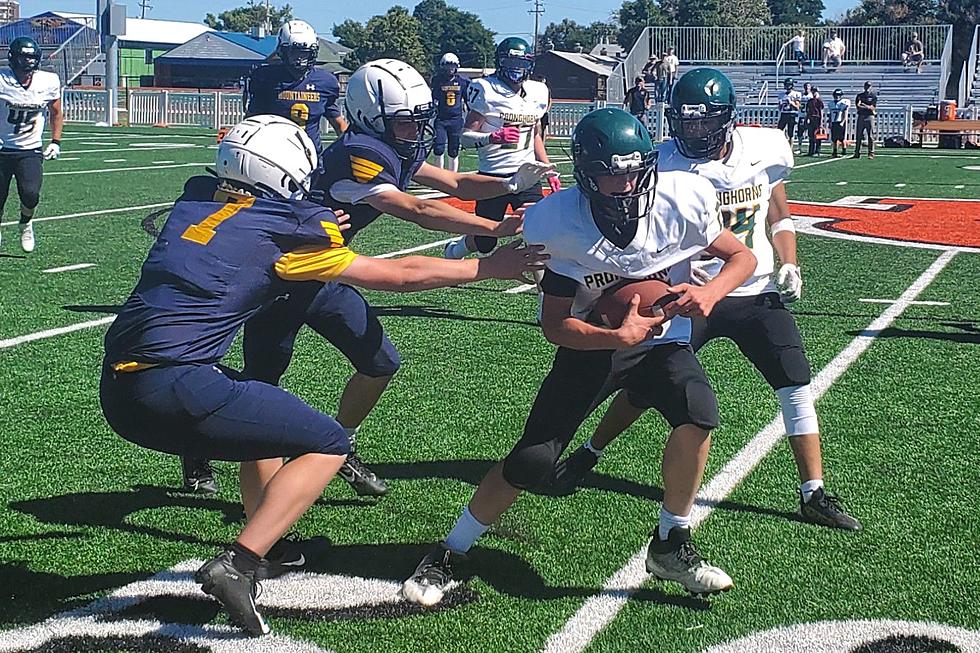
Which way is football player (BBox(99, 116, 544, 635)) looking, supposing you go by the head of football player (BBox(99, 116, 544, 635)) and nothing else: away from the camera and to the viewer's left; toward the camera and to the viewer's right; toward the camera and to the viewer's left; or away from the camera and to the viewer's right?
away from the camera and to the viewer's right

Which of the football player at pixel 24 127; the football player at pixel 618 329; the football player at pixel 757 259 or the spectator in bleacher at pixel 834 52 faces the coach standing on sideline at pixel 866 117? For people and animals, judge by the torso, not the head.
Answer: the spectator in bleacher at pixel 834 52

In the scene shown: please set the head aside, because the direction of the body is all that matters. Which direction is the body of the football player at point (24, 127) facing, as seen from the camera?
toward the camera

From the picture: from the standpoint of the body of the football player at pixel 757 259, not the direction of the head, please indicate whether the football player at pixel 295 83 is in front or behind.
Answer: behind

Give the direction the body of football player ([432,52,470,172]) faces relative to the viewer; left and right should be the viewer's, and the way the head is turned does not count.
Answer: facing the viewer

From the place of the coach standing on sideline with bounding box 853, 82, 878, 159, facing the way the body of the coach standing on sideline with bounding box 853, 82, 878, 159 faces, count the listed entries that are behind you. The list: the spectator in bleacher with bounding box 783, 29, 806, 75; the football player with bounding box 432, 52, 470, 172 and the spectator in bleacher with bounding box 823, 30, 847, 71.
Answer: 2

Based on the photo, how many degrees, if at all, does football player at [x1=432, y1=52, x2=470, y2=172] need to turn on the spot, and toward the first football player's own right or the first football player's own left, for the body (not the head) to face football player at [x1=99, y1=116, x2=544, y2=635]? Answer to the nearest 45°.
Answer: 0° — they already face them

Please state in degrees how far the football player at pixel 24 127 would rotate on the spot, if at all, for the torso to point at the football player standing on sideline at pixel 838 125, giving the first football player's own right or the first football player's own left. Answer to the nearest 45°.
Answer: approximately 135° to the first football player's own left

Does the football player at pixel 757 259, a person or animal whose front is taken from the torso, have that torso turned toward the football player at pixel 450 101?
no

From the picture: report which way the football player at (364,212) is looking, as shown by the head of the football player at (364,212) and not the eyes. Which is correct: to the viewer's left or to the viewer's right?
to the viewer's right

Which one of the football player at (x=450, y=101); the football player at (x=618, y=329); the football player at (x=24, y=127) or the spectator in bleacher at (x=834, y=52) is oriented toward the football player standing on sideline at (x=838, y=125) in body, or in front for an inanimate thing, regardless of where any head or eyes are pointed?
the spectator in bleacher at (x=834, y=52)

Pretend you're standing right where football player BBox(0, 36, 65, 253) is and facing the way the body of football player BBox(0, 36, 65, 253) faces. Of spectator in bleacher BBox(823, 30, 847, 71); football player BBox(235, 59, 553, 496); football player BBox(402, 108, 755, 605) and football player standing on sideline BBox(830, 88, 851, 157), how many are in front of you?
2

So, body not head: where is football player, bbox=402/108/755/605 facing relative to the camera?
toward the camera

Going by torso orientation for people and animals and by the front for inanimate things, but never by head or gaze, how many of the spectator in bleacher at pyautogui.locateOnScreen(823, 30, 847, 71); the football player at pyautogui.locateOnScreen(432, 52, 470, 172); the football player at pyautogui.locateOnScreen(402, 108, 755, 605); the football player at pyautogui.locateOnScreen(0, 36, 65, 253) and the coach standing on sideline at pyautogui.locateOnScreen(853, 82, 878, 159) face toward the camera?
5

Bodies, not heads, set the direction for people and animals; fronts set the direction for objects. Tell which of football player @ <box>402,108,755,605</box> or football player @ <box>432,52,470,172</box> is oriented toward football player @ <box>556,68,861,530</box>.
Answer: football player @ <box>432,52,470,172</box>
